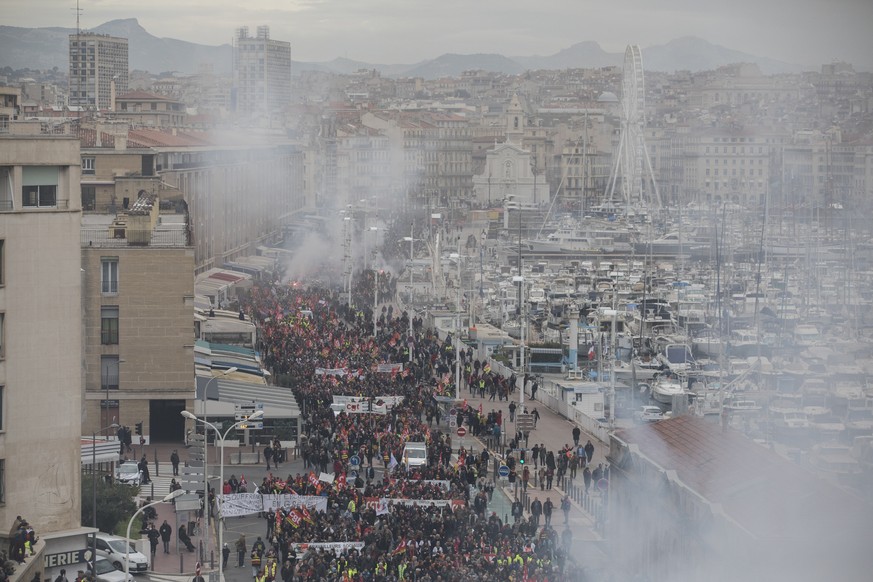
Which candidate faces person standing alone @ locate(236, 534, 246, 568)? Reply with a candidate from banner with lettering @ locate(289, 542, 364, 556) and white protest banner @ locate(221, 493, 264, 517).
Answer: the white protest banner

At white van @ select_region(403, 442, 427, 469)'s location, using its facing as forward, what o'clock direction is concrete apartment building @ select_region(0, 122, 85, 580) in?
The concrete apartment building is roughly at 1 o'clock from the white van.

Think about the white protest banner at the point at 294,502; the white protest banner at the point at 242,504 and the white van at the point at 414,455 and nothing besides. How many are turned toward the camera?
3

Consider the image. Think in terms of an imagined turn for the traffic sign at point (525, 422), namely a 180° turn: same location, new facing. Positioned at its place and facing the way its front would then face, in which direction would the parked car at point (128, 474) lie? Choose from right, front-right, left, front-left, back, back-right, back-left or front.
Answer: back-left

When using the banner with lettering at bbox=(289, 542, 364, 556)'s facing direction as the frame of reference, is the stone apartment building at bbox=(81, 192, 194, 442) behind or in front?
behind

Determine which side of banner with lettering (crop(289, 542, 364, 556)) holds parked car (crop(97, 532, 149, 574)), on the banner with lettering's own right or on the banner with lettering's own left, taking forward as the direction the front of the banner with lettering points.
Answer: on the banner with lettering's own right

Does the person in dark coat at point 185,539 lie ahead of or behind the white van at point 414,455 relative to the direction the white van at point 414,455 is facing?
ahead

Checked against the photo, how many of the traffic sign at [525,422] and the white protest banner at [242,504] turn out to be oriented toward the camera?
2

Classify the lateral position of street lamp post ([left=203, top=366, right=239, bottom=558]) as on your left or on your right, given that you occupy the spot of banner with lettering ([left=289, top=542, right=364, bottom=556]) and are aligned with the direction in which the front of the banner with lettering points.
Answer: on your right
